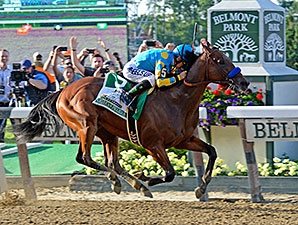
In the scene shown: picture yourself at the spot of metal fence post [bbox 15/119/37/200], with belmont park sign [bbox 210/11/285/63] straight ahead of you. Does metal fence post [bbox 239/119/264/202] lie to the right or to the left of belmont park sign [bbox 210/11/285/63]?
right

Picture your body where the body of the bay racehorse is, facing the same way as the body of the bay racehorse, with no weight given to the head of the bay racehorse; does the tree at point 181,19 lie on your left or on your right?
on your left

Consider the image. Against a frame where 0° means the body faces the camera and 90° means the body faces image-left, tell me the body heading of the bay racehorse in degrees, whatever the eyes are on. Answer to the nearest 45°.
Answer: approximately 270°

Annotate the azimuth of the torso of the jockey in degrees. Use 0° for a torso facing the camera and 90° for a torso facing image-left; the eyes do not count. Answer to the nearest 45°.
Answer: approximately 270°

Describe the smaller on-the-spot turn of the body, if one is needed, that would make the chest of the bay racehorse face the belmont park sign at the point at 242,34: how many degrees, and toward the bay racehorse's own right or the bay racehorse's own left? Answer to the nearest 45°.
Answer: approximately 45° to the bay racehorse's own left

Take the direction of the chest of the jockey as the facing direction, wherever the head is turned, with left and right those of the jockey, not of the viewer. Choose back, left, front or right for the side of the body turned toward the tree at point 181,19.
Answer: left

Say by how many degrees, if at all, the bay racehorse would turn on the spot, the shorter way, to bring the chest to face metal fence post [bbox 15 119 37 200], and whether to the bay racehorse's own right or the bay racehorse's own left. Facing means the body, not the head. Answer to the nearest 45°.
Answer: approximately 135° to the bay racehorse's own left

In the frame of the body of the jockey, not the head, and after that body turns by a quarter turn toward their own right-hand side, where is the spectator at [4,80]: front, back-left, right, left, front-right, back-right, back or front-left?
back-right

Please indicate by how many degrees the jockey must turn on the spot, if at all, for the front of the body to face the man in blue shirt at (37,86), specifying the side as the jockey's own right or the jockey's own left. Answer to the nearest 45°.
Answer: approximately 135° to the jockey's own left
